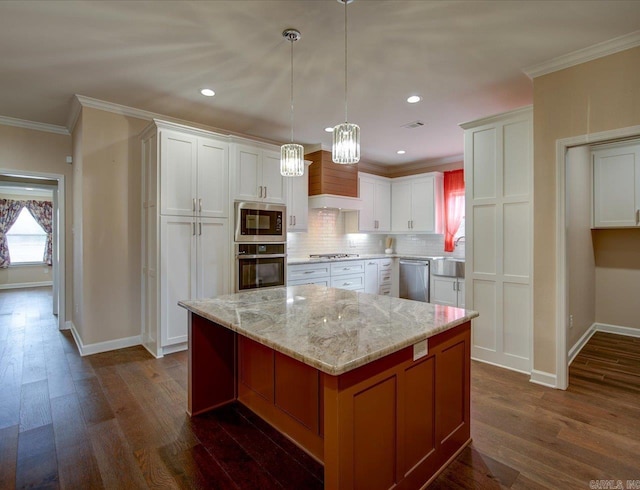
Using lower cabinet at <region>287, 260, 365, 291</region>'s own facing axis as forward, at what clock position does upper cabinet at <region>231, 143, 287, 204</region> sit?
The upper cabinet is roughly at 3 o'clock from the lower cabinet.

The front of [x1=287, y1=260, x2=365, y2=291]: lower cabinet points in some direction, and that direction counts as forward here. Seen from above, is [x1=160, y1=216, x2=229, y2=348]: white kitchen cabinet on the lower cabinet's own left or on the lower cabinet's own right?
on the lower cabinet's own right

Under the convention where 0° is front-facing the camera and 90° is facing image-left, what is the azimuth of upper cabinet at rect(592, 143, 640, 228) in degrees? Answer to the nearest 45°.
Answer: approximately 45°

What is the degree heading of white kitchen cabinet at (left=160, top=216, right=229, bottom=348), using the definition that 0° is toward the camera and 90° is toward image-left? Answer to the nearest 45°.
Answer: approximately 315°
